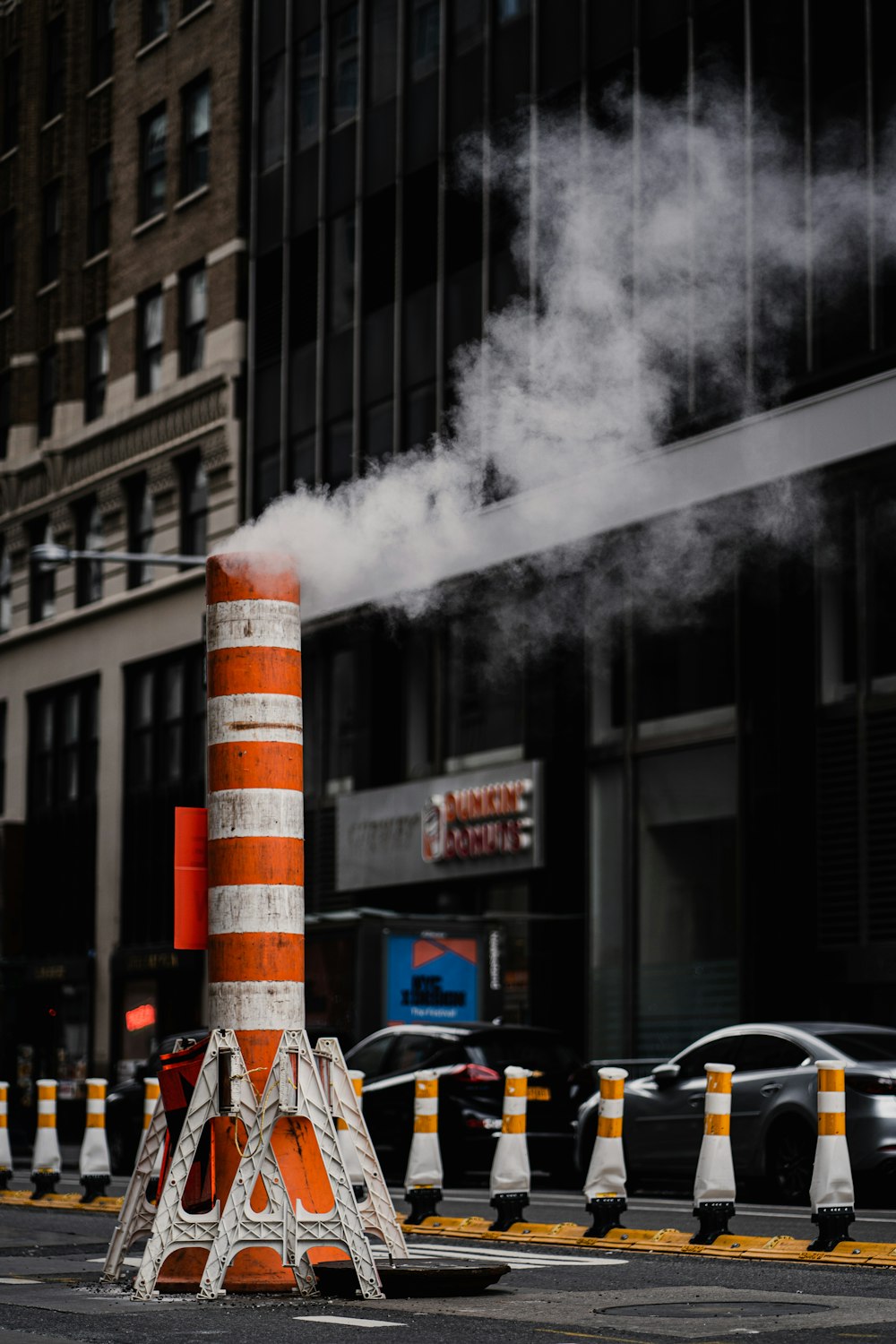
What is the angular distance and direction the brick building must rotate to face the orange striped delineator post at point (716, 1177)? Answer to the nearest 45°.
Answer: approximately 45° to its left

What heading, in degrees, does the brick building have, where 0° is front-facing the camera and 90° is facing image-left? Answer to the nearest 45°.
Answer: approximately 45°

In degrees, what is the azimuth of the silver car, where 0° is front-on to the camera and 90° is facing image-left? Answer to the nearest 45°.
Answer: approximately 135°

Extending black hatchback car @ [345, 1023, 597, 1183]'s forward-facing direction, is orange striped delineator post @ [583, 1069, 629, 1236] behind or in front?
behind

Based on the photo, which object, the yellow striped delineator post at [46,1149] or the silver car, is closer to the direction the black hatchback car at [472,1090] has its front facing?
the yellow striped delineator post

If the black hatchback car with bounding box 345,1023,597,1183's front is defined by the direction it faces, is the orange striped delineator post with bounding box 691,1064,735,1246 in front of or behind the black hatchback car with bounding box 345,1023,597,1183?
behind

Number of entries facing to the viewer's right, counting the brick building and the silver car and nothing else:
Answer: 0

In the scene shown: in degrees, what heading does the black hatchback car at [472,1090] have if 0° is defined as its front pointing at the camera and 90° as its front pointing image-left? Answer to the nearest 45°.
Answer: approximately 135°

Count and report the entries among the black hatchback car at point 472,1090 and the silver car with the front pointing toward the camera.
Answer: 0

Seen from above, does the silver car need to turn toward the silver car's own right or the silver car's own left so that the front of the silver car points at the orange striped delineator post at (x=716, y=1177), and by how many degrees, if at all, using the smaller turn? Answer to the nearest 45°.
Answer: approximately 135° to the silver car's own left

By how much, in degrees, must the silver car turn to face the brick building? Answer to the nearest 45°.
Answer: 0° — it already faces it

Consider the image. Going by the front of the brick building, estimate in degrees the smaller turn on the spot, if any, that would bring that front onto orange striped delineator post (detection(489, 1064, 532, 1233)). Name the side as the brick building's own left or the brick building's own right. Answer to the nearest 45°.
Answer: approximately 45° to the brick building's own left
